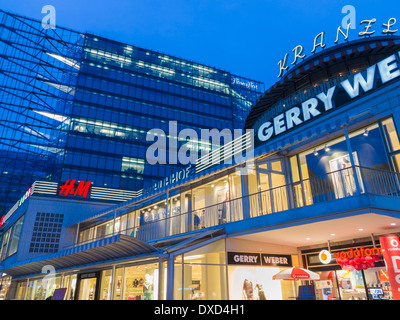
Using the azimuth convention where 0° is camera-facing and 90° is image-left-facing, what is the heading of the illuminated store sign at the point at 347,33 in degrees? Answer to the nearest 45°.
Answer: approximately 45°

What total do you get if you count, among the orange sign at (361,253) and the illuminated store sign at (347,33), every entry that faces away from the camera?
0

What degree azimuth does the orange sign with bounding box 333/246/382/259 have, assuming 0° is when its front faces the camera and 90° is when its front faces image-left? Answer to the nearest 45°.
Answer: approximately 0°

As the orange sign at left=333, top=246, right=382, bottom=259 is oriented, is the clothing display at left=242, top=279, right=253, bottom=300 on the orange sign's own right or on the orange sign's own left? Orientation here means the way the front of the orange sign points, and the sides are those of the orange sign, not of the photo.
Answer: on the orange sign's own right
